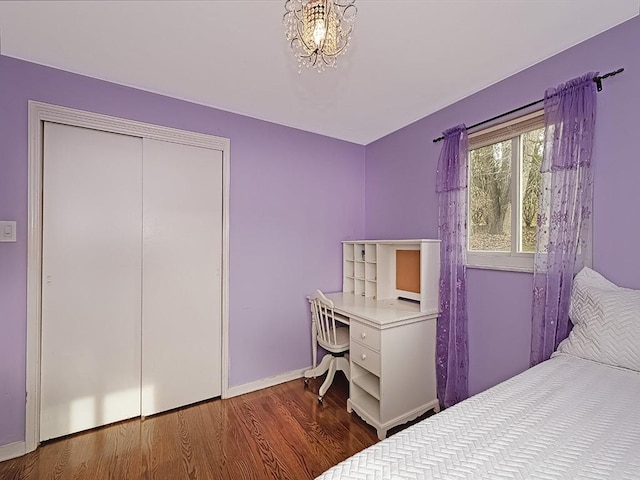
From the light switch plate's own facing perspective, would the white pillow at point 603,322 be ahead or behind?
ahead

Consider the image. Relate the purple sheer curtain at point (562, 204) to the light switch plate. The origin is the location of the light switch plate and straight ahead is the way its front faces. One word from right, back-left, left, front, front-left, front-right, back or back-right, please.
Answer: front-left

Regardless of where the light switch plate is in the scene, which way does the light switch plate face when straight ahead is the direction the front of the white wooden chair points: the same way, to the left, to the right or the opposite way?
to the right

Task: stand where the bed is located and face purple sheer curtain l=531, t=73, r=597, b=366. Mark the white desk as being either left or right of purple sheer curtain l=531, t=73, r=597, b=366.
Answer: left

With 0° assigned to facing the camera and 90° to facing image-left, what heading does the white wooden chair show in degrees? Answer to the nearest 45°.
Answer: approximately 225°

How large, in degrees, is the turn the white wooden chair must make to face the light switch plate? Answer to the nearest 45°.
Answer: approximately 135° to its left

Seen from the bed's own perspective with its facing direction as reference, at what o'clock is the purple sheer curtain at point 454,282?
The purple sheer curtain is roughly at 4 o'clock from the bed.

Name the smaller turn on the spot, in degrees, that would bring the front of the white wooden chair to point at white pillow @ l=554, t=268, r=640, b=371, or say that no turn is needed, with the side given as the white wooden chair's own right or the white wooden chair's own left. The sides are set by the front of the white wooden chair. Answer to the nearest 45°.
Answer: approximately 90° to the white wooden chair's own right
